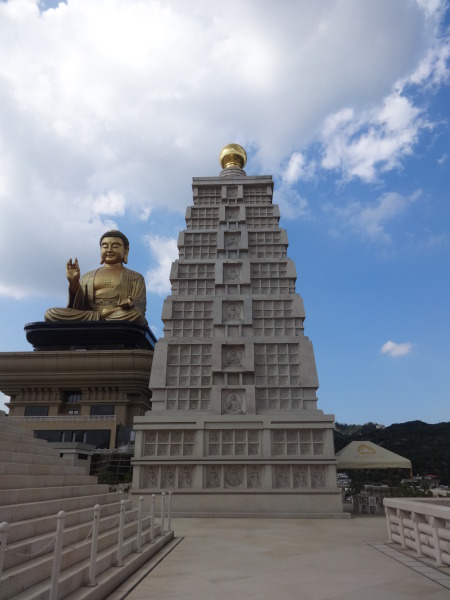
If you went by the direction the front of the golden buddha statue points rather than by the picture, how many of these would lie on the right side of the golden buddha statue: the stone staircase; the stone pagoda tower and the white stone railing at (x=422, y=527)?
0

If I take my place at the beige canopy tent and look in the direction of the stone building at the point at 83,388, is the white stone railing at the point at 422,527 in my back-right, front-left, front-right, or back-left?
back-left

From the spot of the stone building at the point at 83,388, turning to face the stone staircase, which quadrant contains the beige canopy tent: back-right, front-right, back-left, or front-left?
front-left

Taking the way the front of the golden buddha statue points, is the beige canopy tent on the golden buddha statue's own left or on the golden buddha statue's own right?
on the golden buddha statue's own left

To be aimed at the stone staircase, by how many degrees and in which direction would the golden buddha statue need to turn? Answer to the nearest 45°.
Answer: approximately 45° to its left

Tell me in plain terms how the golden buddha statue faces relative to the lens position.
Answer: facing the viewer and to the left of the viewer

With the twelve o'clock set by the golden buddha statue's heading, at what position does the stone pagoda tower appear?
The stone pagoda tower is roughly at 10 o'clock from the golden buddha statue.
